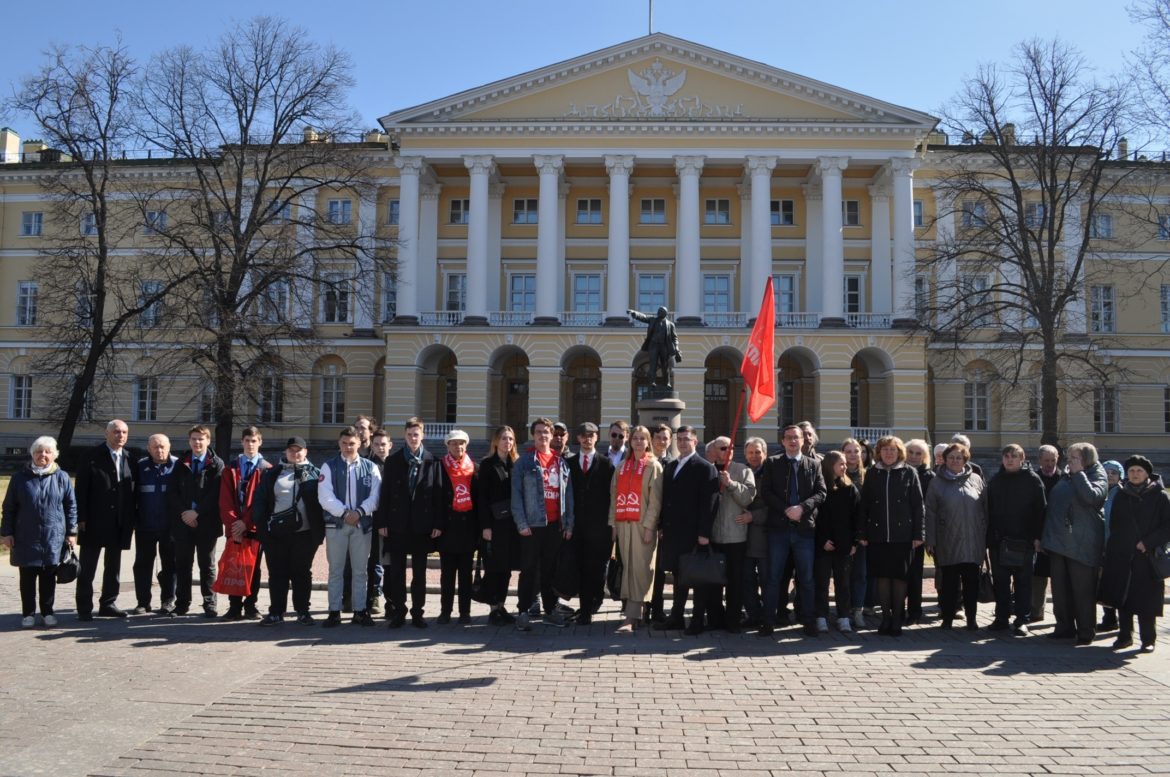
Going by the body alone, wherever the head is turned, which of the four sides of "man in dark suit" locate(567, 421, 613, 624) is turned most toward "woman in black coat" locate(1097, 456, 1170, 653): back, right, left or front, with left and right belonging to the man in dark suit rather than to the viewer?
left

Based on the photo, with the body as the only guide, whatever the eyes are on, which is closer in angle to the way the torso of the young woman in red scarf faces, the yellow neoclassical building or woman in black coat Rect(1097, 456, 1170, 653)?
the woman in black coat

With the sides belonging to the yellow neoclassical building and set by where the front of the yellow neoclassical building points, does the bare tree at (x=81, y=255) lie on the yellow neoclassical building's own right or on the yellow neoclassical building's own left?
on the yellow neoclassical building's own right

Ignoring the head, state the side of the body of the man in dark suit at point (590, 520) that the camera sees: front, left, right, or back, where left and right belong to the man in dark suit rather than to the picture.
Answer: front

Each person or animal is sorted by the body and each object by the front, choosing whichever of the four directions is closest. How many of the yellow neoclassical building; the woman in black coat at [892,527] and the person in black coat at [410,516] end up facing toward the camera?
3

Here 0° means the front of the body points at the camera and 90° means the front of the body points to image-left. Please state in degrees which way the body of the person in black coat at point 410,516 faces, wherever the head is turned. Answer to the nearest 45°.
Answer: approximately 0°

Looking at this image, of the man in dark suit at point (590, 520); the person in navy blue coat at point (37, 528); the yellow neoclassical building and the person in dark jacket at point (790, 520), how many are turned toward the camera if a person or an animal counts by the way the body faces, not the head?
4

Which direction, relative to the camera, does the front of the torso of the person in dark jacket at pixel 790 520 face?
toward the camera

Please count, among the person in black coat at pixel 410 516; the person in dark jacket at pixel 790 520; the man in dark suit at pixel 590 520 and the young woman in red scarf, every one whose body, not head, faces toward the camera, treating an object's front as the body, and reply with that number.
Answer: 4
